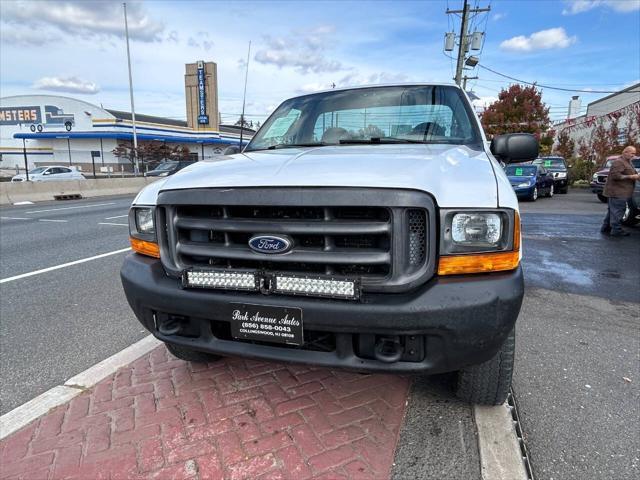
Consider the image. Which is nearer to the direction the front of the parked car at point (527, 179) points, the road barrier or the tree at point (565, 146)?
the road barrier

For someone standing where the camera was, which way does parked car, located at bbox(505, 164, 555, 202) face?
facing the viewer and to the left of the viewer

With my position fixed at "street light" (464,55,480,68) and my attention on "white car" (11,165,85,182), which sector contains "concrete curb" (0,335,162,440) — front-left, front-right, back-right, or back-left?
front-left

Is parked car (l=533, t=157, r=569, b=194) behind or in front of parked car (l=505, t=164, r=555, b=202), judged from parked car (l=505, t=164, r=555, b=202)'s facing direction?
behind
